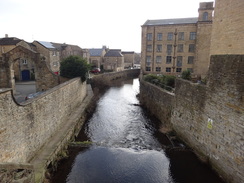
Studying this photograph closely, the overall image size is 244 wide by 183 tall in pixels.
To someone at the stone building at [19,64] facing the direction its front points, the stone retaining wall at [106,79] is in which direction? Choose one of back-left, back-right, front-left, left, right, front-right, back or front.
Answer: left

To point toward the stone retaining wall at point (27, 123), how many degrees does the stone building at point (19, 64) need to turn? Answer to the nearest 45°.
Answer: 0° — it already faces it

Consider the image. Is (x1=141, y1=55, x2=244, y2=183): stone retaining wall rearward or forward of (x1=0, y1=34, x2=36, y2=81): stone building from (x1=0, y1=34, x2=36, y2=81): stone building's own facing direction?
forward

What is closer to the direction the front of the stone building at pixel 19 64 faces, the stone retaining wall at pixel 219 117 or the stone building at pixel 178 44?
the stone retaining wall

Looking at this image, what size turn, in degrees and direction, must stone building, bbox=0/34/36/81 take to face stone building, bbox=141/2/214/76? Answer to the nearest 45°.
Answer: approximately 90° to its left

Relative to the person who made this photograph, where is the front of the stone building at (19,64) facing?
facing the viewer
